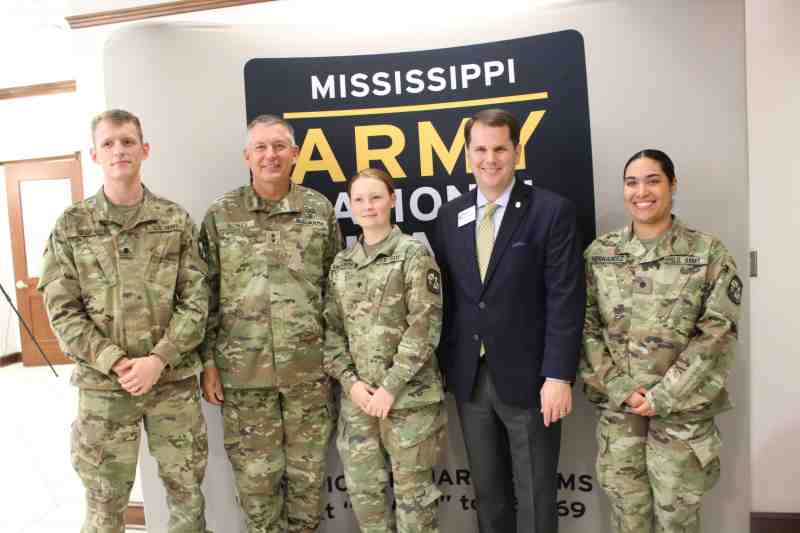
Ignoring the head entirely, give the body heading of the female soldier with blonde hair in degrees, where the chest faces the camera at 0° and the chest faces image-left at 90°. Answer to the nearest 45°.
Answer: approximately 45°

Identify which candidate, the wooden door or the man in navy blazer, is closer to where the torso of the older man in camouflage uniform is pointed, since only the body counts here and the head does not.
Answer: the man in navy blazer

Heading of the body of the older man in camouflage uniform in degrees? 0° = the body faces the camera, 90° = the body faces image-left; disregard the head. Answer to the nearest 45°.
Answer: approximately 0°

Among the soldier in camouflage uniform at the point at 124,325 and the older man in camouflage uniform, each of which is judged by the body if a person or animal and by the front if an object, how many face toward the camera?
2

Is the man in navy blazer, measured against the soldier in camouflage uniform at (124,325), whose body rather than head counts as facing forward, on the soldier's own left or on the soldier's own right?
on the soldier's own left

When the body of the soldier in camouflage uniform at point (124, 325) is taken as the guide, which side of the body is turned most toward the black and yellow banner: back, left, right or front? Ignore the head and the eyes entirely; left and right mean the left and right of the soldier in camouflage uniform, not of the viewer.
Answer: left

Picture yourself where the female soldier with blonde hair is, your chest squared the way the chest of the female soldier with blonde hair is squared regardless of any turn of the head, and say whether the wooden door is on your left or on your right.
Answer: on your right
